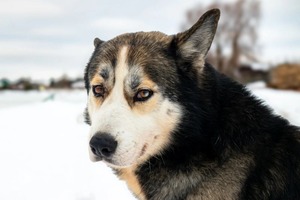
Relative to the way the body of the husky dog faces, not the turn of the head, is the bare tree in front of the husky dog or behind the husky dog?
behind
